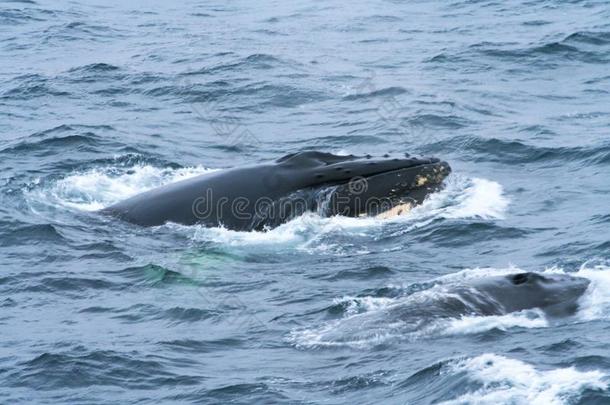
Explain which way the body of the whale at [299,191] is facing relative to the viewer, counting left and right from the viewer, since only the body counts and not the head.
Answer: facing to the right of the viewer

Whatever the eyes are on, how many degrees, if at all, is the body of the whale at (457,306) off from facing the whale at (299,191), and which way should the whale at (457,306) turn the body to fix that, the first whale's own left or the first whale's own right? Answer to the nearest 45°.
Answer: approximately 135° to the first whale's own left

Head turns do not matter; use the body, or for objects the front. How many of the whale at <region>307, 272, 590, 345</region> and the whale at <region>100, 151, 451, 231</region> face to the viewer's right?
2

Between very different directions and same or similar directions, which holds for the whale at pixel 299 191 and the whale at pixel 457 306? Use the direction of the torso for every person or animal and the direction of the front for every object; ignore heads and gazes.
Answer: same or similar directions

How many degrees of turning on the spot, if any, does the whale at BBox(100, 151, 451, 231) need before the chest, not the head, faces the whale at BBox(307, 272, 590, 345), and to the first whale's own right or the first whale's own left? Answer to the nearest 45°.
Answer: approximately 90° to the first whale's own right

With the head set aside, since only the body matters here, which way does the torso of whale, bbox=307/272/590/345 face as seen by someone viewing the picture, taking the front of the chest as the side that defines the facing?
to the viewer's right
